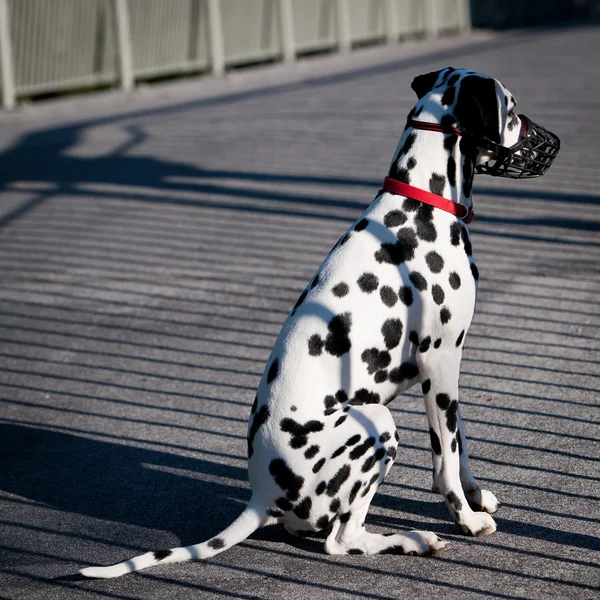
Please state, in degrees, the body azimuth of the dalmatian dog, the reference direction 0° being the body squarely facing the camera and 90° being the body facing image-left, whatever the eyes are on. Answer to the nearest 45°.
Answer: approximately 270°

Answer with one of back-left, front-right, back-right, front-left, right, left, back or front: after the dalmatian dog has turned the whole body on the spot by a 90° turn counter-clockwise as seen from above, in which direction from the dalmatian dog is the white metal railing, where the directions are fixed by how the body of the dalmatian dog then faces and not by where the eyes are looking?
front
